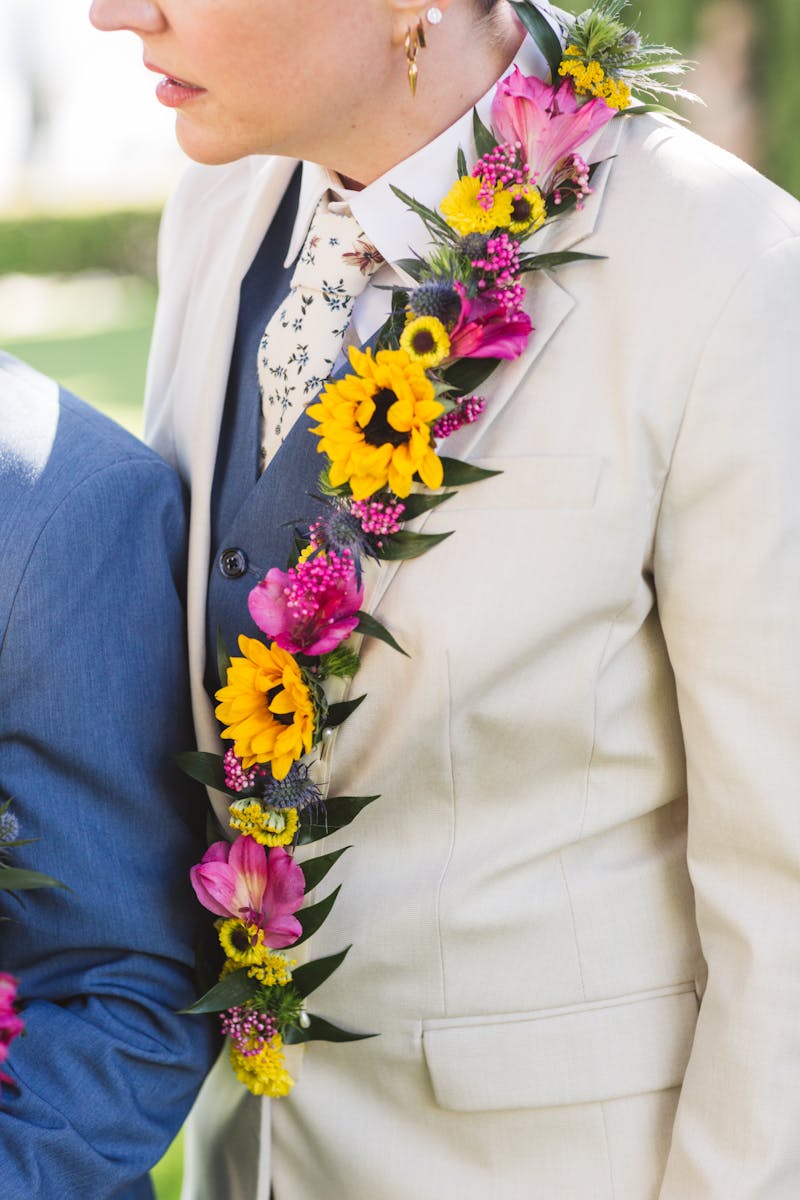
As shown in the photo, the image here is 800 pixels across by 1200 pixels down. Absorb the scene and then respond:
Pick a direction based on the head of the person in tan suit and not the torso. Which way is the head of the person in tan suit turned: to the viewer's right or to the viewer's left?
to the viewer's left

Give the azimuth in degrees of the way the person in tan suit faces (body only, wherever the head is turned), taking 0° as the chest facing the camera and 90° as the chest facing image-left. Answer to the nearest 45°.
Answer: approximately 45°
